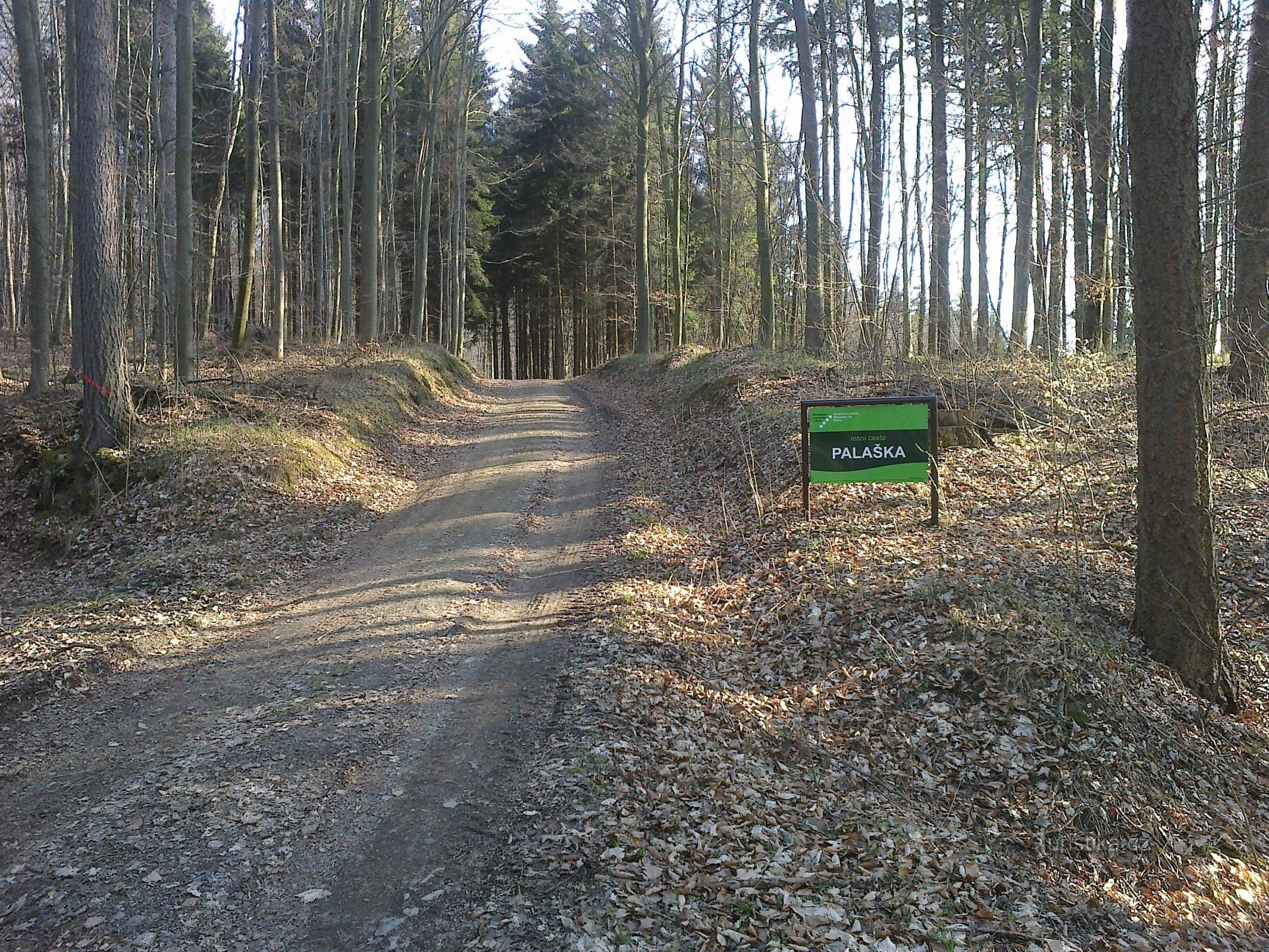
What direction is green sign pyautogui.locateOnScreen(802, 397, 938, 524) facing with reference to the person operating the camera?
facing the viewer

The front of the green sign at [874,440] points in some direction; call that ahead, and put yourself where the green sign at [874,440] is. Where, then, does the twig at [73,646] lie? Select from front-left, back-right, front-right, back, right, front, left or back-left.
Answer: front-right
